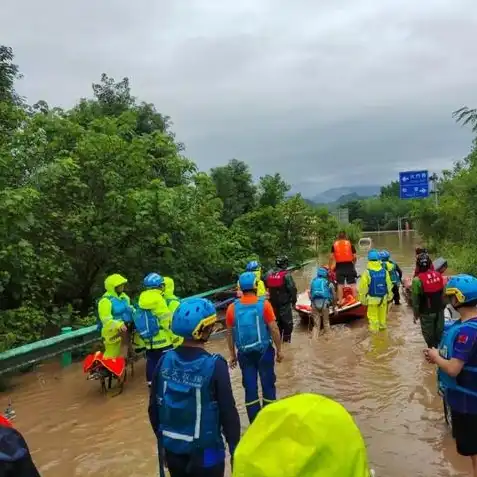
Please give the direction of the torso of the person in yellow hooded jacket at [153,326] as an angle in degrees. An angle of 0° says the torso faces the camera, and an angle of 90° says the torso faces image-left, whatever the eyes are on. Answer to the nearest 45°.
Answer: approximately 225°

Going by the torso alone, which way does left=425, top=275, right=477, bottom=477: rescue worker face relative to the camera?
to the viewer's left

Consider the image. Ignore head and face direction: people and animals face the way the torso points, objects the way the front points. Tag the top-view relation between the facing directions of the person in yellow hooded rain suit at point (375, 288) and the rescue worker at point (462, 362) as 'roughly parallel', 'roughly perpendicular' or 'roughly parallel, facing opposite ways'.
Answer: roughly perpendicular

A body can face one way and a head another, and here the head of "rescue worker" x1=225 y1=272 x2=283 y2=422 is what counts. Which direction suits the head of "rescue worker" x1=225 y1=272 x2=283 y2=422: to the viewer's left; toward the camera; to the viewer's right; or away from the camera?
away from the camera

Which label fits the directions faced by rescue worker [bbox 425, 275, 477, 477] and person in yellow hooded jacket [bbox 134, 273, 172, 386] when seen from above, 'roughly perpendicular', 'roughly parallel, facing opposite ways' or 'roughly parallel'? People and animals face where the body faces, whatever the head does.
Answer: roughly perpendicular

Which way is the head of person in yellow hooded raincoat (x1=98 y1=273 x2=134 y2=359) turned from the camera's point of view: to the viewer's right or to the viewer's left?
to the viewer's right

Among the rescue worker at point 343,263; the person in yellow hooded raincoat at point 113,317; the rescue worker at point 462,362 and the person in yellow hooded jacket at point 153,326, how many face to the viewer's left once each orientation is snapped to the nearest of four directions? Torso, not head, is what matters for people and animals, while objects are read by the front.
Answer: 1

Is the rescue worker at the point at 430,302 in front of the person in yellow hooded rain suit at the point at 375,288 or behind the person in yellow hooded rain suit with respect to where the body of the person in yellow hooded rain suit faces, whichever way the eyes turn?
behind

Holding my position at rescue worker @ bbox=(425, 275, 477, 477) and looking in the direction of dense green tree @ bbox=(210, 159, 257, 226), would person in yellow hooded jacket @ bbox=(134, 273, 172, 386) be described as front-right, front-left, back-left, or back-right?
front-left

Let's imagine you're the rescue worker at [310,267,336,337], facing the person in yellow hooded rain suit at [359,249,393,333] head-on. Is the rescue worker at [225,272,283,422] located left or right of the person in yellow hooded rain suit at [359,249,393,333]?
right

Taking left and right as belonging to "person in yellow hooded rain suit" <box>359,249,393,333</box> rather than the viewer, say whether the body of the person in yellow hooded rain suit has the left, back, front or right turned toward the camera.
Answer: back
